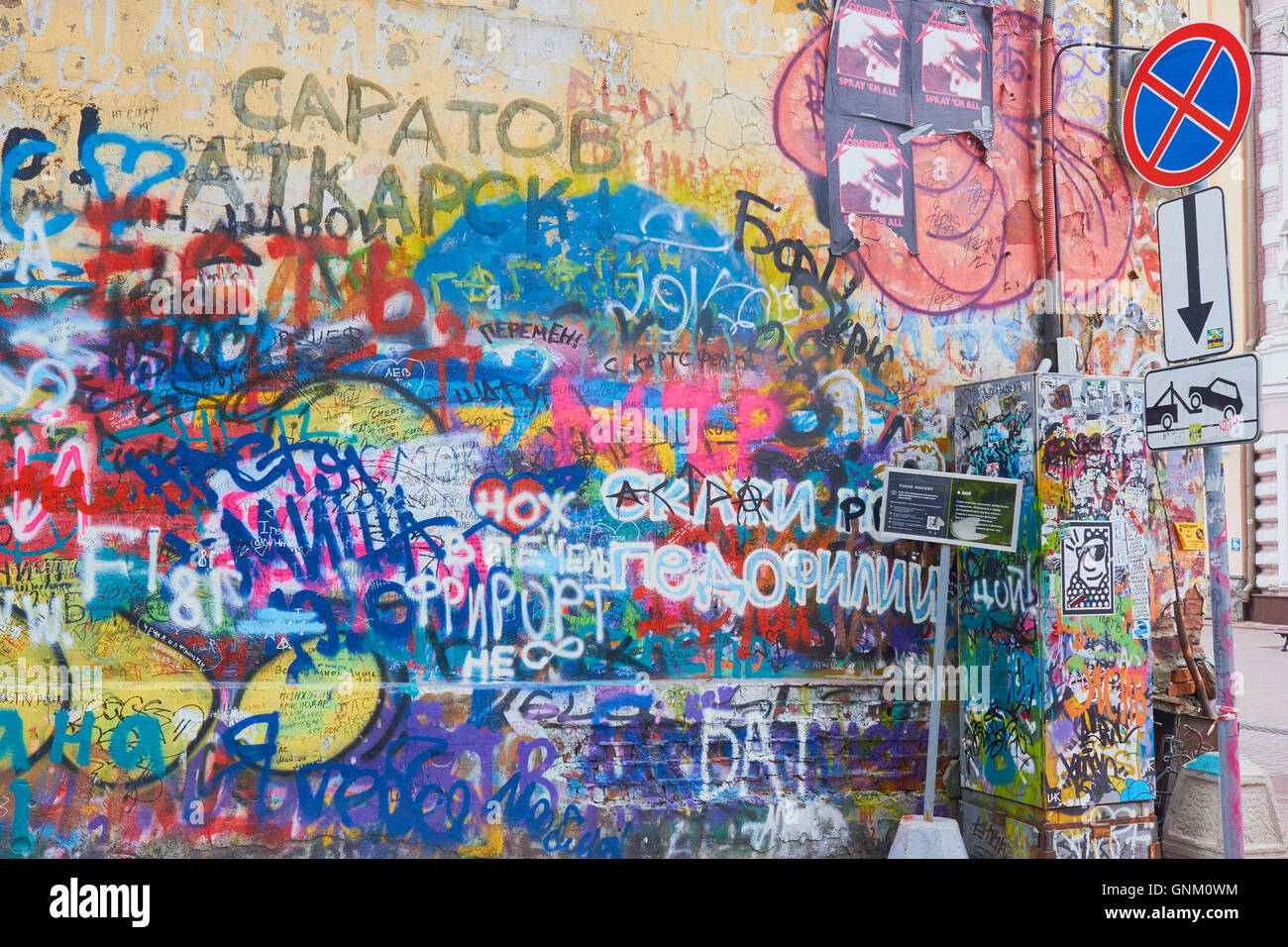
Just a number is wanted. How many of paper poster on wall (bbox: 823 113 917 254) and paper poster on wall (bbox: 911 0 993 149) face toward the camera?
2

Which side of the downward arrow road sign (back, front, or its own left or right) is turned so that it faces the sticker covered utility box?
right
